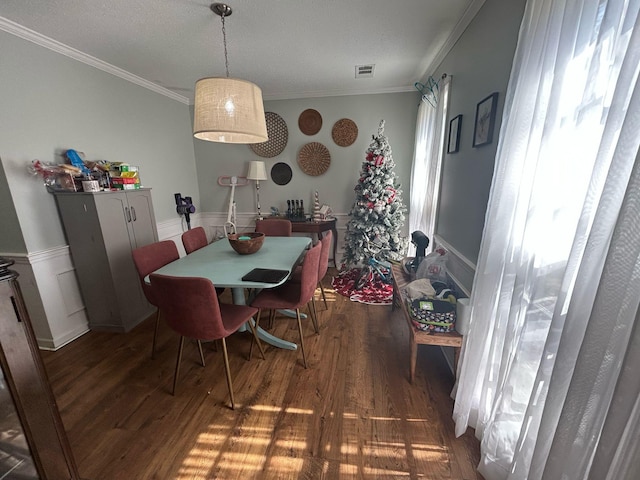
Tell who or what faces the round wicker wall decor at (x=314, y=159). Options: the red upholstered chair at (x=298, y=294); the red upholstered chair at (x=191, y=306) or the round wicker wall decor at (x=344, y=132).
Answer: the red upholstered chair at (x=191, y=306)

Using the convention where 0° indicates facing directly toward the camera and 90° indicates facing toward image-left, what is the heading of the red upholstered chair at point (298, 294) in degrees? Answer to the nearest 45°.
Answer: approximately 90°

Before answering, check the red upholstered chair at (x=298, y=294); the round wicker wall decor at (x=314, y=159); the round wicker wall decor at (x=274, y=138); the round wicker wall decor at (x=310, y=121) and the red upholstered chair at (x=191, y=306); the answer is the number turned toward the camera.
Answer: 3

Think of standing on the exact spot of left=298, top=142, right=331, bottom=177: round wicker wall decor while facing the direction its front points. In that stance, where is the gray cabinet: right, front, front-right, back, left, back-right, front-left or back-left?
front-right

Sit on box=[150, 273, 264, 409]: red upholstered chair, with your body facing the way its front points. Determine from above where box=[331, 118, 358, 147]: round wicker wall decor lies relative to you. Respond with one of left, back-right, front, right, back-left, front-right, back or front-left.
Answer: front

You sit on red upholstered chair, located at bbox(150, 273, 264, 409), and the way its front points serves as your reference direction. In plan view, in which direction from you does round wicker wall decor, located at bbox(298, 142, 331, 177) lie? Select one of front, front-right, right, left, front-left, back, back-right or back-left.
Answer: front

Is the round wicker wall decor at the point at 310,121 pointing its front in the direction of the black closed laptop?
yes

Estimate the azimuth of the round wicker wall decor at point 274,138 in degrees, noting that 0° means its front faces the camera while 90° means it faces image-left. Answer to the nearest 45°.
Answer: approximately 0°

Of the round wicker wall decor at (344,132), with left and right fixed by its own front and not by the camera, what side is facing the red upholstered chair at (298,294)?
front

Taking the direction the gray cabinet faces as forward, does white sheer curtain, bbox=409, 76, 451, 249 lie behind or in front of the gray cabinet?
in front

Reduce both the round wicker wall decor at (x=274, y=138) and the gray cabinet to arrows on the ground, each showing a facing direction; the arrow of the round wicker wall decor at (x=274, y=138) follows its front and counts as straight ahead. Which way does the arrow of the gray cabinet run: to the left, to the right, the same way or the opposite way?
to the left

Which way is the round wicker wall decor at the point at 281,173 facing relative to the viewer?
toward the camera

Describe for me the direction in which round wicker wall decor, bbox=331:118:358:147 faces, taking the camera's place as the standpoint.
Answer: facing the viewer

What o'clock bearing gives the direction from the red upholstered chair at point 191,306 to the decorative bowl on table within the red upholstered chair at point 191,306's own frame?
The decorative bowl on table is roughly at 12 o'clock from the red upholstered chair.

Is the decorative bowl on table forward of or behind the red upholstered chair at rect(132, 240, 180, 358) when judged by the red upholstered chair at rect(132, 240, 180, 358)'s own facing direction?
forward

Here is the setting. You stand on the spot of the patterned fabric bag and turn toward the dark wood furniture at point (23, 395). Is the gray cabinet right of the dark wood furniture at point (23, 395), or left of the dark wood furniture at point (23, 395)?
right

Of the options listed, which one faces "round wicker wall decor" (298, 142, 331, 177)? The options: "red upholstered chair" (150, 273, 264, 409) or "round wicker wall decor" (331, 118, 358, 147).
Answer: the red upholstered chair

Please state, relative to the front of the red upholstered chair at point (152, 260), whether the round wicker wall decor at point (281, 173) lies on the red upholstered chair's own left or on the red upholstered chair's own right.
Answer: on the red upholstered chair's own left
